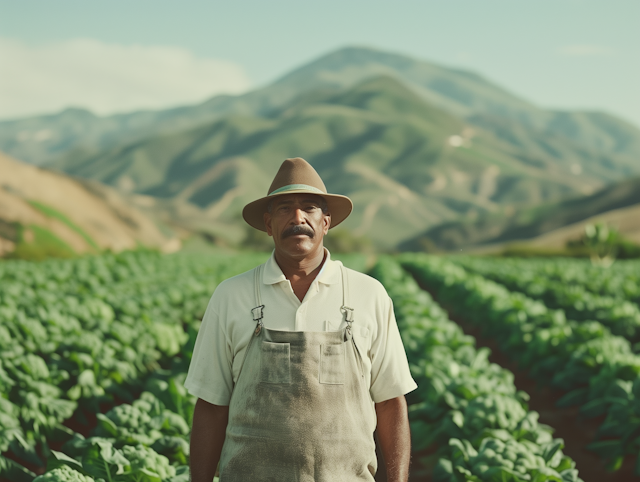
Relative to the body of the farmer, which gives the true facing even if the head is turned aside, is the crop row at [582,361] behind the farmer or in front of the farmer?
behind

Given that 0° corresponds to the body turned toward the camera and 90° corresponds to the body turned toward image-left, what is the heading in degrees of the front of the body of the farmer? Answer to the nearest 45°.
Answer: approximately 0°

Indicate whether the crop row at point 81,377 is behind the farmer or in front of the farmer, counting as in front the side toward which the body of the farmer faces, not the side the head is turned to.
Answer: behind

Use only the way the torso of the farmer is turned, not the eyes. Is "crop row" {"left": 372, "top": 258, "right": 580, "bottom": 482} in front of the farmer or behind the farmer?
behind

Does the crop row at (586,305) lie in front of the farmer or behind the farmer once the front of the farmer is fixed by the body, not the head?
behind
